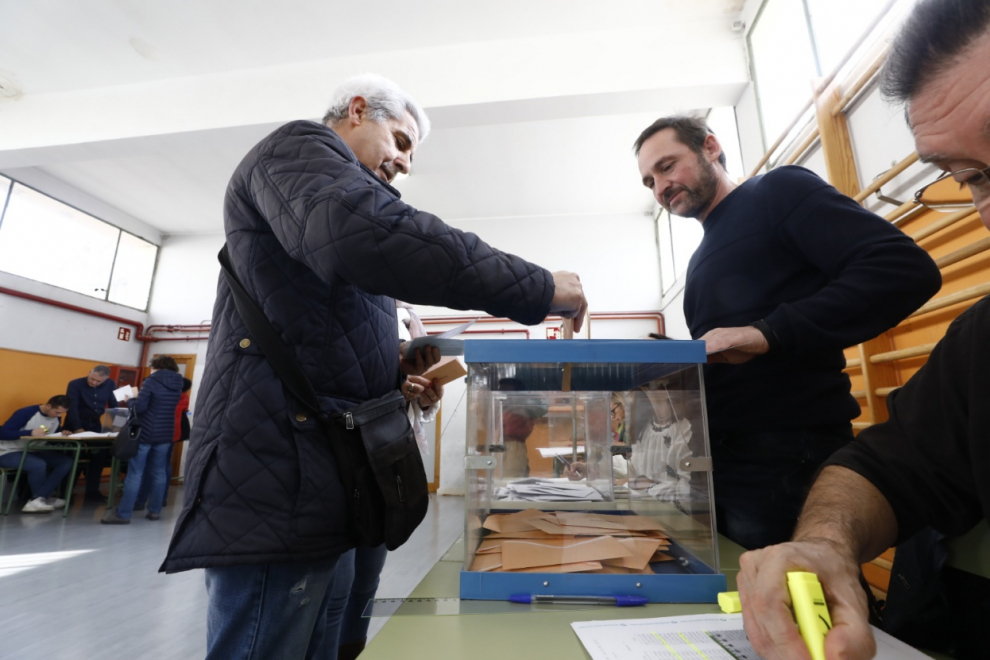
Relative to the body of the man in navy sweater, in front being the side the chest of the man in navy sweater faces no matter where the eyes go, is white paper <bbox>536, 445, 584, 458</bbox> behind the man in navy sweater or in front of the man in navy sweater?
in front

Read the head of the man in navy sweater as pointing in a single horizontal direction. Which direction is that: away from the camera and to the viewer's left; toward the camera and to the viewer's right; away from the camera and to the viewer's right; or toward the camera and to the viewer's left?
toward the camera and to the viewer's left

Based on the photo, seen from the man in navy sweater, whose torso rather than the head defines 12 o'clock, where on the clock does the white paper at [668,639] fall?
The white paper is roughly at 11 o'clock from the man in navy sweater.

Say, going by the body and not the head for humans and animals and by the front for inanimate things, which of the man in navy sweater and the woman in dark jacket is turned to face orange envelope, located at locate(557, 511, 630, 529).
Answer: the man in navy sweater

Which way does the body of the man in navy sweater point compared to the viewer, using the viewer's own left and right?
facing the viewer and to the left of the viewer

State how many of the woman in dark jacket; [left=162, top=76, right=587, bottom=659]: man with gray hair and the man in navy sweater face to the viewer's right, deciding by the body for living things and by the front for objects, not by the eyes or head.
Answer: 1

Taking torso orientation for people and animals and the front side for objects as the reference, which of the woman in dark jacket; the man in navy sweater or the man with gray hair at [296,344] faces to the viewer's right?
the man with gray hair

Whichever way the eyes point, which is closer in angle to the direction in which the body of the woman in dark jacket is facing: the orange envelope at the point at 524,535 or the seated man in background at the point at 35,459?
the seated man in background

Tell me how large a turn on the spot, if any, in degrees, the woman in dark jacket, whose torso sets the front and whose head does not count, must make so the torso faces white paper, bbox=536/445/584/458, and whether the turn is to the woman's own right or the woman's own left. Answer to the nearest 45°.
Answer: approximately 135° to the woman's own left

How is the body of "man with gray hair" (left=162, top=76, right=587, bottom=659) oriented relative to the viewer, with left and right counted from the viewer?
facing to the right of the viewer

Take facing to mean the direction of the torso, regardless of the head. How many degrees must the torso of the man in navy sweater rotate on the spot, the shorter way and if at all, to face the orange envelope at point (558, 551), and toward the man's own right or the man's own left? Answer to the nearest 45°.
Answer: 0° — they already face it

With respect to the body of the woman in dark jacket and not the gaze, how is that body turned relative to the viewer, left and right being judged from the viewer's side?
facing away from the viewer and to the left of the viewer

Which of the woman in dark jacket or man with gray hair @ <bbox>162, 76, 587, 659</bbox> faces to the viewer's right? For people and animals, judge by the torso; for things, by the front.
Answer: the man with gray hair

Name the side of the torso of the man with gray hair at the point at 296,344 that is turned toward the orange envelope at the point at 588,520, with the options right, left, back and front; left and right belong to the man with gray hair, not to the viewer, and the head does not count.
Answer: front

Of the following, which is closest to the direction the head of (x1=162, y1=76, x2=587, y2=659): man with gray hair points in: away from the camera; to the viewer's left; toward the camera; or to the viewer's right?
to the viewer's right
